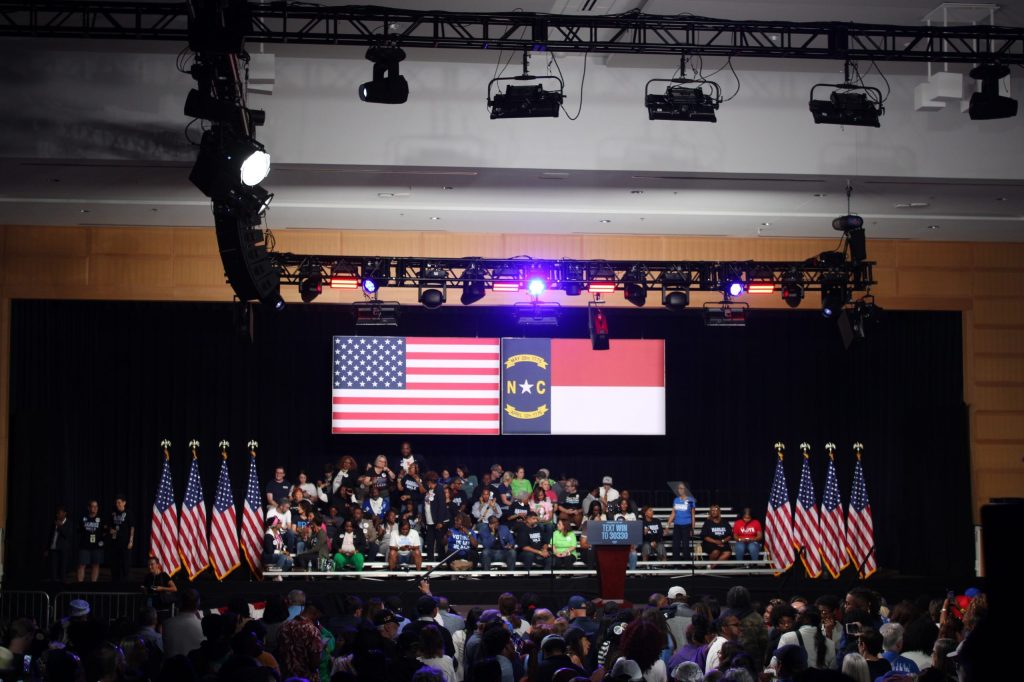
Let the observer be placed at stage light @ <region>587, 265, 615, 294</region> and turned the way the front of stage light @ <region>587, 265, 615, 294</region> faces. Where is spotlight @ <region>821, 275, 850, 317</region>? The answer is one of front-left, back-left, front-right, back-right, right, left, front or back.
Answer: left

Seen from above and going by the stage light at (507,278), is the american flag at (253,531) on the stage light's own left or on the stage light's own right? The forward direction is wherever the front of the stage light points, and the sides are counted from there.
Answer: on the stage light's own right

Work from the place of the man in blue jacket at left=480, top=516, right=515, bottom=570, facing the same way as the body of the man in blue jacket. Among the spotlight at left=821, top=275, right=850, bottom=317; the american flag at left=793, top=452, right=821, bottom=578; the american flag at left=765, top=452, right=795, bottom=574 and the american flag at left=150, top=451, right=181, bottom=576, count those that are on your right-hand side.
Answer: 1

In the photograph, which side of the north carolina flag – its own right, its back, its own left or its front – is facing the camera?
front

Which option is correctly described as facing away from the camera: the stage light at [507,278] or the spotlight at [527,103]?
the spotlight

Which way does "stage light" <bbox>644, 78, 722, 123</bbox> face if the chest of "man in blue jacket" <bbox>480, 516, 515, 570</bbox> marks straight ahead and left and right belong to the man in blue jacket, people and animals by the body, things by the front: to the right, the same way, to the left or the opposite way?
the opposite way

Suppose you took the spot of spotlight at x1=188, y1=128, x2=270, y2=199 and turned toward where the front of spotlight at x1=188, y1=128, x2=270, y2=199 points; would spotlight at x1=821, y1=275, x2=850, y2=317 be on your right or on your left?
on your left

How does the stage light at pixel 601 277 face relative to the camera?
toward the camera

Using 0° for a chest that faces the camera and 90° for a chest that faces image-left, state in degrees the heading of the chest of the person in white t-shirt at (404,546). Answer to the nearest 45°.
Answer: approximately 0°

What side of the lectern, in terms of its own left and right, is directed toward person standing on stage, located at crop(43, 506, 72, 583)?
right

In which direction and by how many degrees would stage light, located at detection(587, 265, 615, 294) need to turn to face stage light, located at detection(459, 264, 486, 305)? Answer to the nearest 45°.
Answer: approximately 90° to its right

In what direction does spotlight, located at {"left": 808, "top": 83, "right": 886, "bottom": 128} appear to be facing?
away from the camera

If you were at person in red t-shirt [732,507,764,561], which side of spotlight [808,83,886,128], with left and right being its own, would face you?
front

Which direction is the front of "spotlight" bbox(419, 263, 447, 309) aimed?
toward the camera

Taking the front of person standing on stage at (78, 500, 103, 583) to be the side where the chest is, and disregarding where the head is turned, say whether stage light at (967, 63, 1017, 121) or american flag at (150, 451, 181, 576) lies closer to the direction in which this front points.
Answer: the stage light
